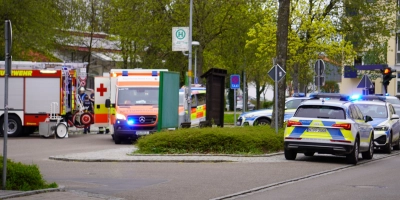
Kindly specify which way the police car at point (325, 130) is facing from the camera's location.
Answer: facing away from the viewer and to the right of the viewer

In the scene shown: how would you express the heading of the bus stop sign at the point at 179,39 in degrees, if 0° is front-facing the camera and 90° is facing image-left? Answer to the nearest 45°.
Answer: approximately 0°

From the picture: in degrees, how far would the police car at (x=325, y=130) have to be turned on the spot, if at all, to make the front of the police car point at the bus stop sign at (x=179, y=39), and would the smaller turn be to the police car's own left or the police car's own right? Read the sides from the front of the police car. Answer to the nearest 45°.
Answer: approximately 90° to the police car's own left

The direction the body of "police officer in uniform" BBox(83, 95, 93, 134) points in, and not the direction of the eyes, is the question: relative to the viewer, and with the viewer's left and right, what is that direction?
facing away from the viewer

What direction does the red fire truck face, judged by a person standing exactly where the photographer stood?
facing away from the viewer and to the left of the viewer

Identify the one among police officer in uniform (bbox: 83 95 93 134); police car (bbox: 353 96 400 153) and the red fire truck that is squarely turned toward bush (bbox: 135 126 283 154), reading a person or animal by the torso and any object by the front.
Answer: the police car

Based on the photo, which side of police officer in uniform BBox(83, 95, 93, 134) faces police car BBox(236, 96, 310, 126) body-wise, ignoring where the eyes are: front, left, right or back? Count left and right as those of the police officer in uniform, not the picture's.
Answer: right
